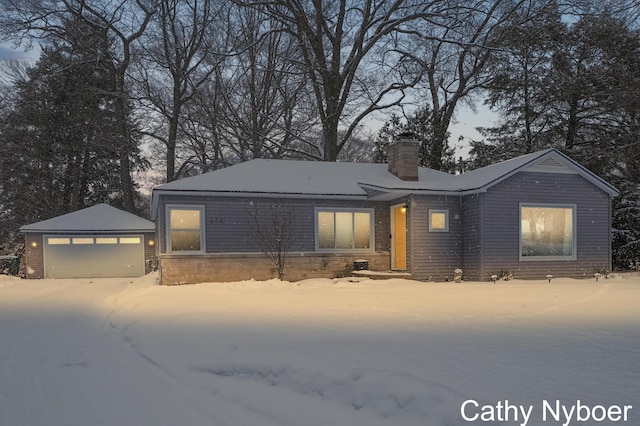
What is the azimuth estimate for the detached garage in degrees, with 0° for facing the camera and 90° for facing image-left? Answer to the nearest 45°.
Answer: approximately 0°

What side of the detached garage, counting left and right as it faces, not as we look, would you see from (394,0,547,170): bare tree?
left
